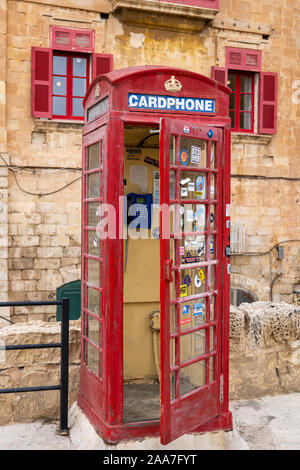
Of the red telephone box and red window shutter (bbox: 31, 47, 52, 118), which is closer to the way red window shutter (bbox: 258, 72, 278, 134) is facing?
the red telephone box

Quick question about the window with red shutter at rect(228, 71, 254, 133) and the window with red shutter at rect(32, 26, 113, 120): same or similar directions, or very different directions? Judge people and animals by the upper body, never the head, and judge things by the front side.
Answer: same or similar directions

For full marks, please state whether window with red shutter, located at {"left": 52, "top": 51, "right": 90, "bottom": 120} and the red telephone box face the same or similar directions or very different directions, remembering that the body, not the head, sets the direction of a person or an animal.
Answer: same or similar directions

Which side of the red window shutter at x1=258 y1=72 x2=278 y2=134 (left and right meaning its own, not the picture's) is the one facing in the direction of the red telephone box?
front

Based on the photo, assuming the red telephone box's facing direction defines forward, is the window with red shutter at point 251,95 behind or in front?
behind

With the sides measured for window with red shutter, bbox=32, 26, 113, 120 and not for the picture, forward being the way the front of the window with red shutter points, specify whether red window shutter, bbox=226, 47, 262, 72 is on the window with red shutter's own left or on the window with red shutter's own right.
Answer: on the window with red shutter's own left

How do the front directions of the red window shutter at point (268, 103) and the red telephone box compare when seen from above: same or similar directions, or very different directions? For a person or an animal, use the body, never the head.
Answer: same or similar directions

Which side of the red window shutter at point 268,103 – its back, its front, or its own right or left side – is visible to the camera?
front

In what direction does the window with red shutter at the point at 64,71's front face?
toward the camera

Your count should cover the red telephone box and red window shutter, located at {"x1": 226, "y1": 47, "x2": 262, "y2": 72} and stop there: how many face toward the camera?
2

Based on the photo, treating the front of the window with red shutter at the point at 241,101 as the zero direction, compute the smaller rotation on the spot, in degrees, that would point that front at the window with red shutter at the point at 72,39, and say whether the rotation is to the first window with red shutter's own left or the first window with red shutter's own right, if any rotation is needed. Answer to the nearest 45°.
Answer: approximately 45° to the first window with red shutter's own right

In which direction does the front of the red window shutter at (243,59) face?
toward the camera

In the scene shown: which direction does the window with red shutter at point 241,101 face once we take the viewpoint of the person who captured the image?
facing the viewer

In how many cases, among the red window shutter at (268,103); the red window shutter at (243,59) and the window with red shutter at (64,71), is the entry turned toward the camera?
3

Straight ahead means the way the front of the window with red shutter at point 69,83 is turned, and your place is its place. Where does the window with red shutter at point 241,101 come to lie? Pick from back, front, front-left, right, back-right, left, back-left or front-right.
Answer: left

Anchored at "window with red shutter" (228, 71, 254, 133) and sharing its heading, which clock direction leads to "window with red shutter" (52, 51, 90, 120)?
"window with red shutter" (52, 51, 90, 120) is roughly at 2 o'clock from "window with red shutter" (228, 71, 254, 133).

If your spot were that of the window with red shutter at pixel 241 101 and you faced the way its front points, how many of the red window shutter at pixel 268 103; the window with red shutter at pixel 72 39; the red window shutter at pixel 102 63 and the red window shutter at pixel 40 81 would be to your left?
1
